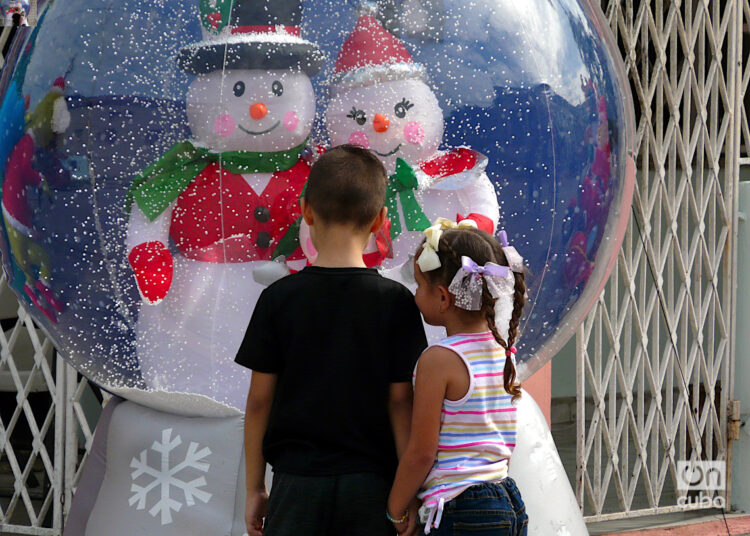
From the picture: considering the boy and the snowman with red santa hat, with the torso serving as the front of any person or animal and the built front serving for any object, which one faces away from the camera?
the boy

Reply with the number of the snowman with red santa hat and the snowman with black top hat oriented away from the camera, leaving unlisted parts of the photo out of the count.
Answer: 0

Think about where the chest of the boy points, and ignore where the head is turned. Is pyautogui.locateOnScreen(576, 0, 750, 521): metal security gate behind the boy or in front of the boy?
in front

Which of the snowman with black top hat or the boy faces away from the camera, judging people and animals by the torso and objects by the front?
the boy

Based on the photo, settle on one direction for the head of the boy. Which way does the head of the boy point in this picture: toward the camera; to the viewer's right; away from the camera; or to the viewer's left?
away from the camera

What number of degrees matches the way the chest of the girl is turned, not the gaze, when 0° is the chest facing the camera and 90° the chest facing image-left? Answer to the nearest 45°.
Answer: approximately 135°

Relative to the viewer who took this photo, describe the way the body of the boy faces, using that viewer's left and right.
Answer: facing away from the viewer

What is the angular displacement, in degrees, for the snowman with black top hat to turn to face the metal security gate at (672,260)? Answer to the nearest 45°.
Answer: approximately 135° to its left

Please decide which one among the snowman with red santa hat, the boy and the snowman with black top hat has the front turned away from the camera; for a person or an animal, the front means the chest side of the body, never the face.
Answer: the boy

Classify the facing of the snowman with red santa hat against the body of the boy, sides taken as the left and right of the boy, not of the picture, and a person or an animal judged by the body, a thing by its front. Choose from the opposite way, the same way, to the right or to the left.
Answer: the opposite way

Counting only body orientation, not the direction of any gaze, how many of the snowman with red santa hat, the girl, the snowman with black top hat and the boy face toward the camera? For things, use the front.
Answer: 2
